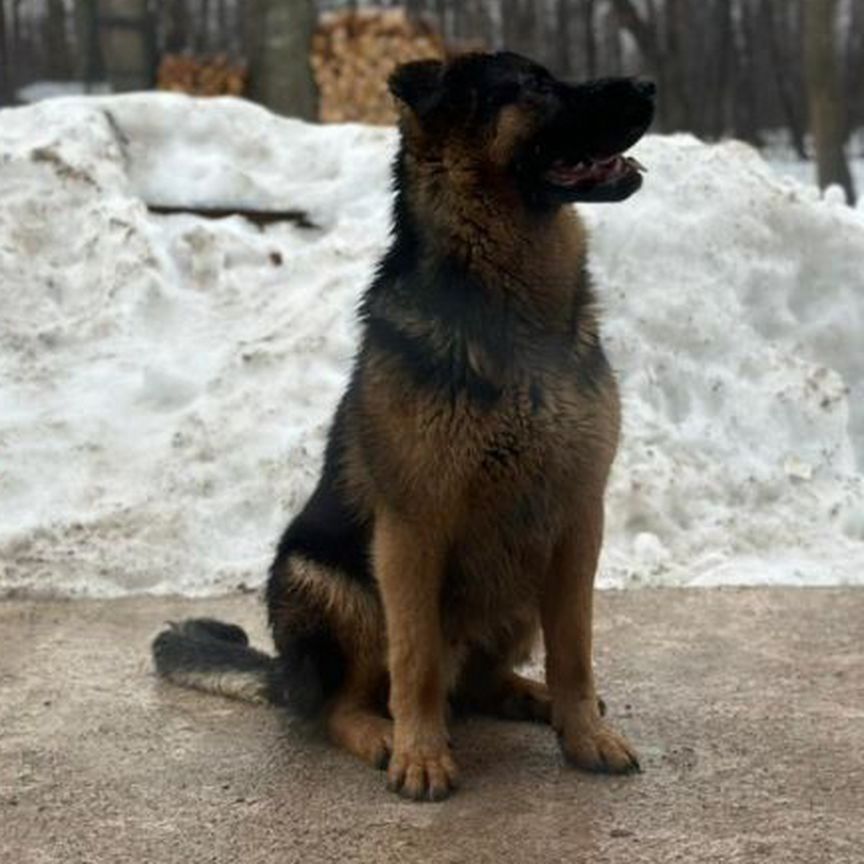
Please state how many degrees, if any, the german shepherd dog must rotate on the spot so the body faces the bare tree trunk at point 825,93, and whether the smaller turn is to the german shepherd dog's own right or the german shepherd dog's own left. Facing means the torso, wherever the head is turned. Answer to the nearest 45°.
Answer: approximately 135° to the german shepherd dog's own left

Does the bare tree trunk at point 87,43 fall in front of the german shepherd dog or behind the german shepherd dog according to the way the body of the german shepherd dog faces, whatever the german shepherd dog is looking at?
behind

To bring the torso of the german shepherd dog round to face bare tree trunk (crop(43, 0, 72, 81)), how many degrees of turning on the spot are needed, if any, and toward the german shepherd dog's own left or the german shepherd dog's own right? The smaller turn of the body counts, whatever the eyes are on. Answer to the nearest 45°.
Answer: approximately 135° to the german shepherd dog's own left

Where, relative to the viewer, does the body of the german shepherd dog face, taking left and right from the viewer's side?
facing the viewer and to the right of the viewer

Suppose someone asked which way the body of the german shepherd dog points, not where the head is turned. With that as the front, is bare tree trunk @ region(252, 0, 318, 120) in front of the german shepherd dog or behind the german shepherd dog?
behind

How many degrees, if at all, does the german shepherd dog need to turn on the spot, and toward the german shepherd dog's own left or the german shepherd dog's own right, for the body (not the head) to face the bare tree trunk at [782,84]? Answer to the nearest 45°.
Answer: approximately 135° to the german shepherd dog's own left

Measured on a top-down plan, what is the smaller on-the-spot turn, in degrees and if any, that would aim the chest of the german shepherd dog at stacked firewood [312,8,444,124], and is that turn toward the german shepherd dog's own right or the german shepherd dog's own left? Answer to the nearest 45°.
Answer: approximately 135° to the german shepherd dog's own left
